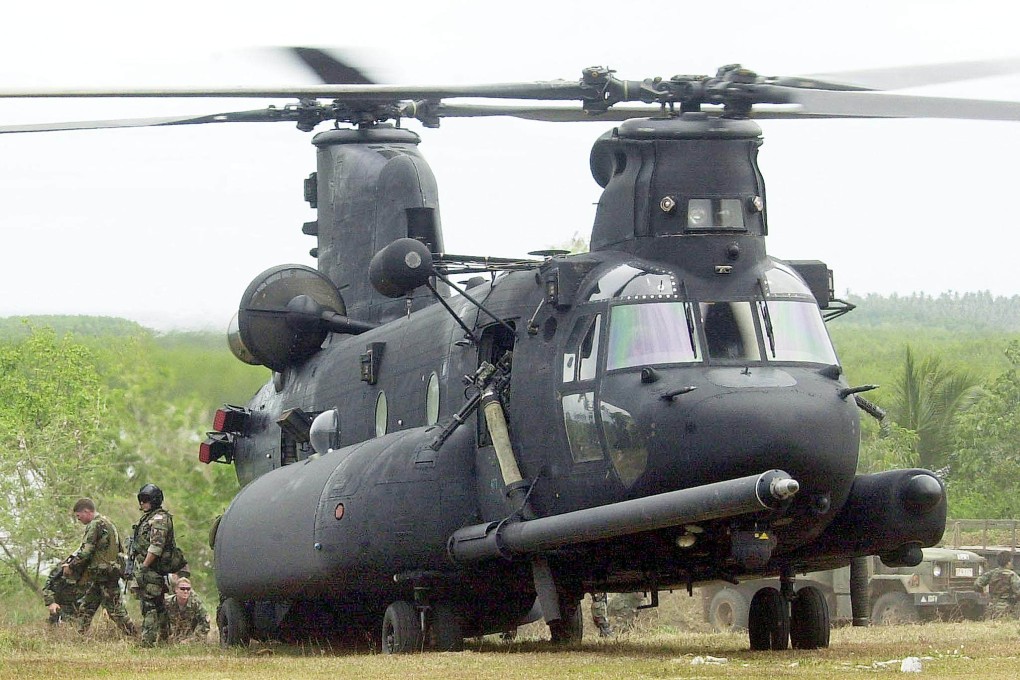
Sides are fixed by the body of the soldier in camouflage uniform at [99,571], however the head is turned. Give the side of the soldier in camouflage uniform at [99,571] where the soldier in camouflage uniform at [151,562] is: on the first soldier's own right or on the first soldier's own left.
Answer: on the first soldier's own left

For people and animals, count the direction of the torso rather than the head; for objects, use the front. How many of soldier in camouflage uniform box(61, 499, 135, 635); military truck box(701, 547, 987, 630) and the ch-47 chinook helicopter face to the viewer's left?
1

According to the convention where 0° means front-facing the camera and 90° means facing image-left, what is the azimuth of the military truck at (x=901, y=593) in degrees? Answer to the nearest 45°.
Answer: approximately 315°

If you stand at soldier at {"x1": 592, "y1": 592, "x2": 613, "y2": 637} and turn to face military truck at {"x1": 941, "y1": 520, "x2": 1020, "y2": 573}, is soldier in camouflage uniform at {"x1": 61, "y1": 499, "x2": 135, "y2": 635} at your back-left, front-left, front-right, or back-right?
back-left

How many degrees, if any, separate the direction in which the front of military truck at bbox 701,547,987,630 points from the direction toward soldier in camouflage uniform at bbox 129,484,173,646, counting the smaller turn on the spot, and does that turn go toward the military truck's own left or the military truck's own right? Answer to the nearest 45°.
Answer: approximately 90° to the military truck's own right

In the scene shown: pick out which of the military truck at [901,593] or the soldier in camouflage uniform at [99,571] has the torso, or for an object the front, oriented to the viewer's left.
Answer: the soldier in camouflage uniform

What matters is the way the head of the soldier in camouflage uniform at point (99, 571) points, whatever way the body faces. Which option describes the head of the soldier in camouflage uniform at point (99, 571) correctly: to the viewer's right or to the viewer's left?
to the viewer's left

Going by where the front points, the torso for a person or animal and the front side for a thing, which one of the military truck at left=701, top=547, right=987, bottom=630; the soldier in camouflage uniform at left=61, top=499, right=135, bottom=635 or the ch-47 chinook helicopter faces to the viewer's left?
the soldier in camouflage uniform

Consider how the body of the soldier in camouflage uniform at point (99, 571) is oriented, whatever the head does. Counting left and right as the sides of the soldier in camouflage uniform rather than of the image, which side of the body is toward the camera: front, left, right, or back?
left

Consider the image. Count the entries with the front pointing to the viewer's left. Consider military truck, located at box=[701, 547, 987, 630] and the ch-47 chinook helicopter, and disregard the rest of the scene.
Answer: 0

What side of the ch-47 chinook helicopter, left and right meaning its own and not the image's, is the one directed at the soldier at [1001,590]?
left

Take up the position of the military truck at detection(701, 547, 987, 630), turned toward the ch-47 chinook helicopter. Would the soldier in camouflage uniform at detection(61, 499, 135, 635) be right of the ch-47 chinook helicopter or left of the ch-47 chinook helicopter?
right
